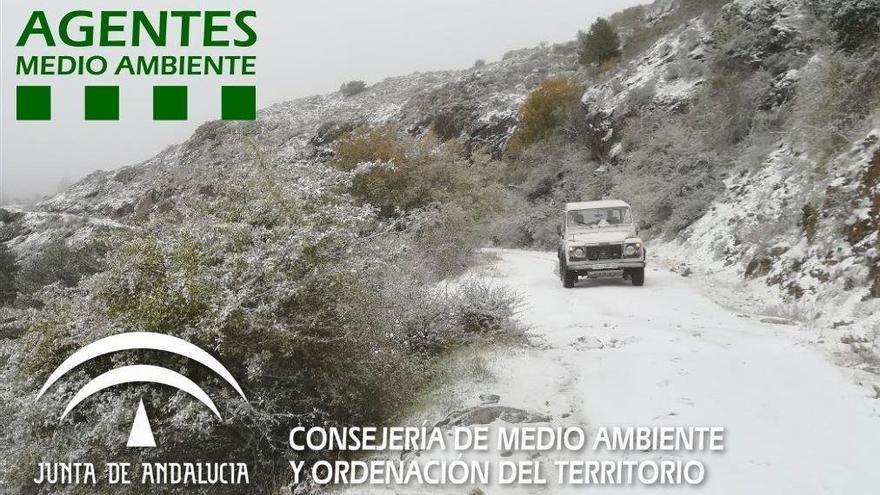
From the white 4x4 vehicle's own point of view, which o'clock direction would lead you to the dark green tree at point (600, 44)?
The dark green tree is roughly at 6 o'clock from the white 4x4 vehicle.

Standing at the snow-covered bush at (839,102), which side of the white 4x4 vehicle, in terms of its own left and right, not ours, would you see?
left

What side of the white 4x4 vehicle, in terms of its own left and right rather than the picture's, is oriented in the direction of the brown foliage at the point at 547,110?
back

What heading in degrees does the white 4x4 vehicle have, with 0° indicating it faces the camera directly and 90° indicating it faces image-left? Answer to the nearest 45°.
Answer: approximately 0°

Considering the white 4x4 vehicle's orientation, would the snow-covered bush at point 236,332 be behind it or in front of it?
in front
